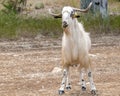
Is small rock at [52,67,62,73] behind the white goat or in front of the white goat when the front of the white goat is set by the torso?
behind

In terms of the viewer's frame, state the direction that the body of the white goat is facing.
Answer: toward the camera
